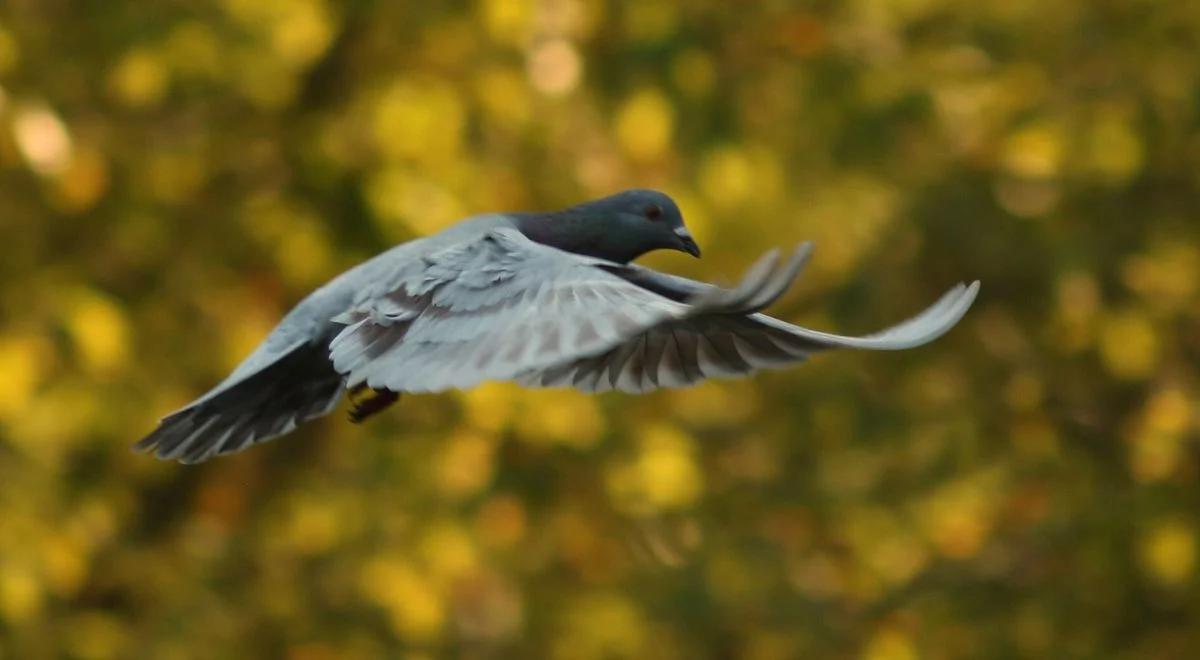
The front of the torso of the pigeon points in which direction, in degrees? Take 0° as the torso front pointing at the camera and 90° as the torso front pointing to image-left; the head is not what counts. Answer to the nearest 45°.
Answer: approximately 270°
